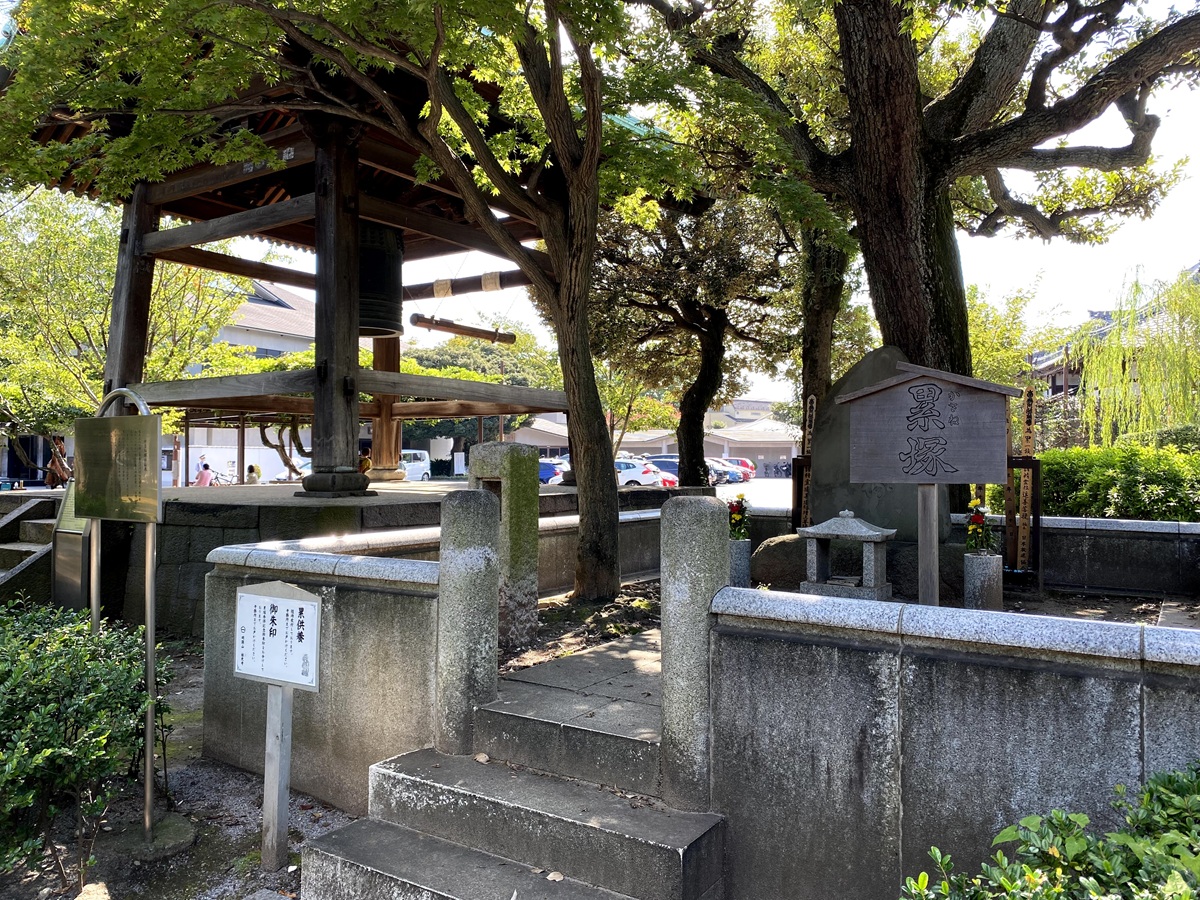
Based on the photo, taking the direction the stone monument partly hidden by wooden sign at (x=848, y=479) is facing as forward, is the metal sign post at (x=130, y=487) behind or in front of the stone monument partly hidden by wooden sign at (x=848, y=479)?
in front

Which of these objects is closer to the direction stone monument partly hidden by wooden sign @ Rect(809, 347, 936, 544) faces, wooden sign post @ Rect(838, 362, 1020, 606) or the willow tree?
the wooden sign post

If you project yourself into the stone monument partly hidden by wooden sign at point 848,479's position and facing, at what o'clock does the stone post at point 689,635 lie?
The stone post is roughly at 12 o'clock from the stone monument partly hidden by wooden sign.

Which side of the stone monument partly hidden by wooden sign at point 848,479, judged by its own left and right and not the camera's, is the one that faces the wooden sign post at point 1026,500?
left

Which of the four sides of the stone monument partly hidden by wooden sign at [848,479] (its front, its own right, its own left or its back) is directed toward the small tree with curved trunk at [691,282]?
back

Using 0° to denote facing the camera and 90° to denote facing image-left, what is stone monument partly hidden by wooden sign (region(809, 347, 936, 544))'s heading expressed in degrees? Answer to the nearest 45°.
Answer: approximately 0°

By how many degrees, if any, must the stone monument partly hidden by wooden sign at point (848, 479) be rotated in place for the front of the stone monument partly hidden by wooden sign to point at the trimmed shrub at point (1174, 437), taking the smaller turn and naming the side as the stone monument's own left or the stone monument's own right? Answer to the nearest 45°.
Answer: approximately 135° to the stone monument's own left

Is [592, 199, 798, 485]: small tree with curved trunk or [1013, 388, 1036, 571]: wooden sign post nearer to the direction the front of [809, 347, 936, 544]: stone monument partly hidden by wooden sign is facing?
the wooden sign post

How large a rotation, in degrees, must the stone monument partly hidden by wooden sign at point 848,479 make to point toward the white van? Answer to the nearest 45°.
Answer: approximately 135° to its right

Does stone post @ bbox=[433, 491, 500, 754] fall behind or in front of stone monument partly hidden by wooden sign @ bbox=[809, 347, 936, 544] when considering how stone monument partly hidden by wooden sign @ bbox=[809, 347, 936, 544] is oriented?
in front

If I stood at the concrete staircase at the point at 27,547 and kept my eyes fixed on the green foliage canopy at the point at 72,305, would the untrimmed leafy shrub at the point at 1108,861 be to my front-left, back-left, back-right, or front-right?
back-right

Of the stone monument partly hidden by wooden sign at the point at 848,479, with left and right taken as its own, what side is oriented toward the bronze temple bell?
right

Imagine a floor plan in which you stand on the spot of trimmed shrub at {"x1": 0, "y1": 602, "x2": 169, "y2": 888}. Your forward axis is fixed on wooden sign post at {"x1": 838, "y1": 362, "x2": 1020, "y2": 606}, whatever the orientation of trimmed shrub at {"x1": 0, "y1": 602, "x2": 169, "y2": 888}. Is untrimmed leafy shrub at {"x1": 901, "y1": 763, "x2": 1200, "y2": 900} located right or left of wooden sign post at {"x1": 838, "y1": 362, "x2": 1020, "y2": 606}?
right

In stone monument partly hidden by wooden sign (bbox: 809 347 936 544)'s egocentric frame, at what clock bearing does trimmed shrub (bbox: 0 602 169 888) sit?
The trimmed shrub is roughly at 1 o'clock from the stone monument partly hidden by wooden sign.
